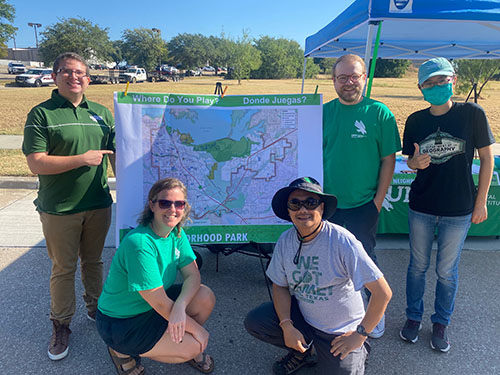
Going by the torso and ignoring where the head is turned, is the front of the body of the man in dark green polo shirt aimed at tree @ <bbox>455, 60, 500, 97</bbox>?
no

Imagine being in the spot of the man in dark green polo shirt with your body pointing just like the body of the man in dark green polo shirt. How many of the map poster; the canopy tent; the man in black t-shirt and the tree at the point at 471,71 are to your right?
0

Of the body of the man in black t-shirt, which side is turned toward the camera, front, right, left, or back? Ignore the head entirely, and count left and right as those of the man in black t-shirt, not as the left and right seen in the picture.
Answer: front

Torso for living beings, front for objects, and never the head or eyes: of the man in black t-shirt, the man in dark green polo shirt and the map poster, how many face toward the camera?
3

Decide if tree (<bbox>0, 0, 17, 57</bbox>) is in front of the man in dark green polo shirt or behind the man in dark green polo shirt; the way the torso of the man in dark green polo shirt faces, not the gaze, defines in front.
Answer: behind

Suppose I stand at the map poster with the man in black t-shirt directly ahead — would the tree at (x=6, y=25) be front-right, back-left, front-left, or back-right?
back-left

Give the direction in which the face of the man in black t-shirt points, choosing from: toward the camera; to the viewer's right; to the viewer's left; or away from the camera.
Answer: toward the camera

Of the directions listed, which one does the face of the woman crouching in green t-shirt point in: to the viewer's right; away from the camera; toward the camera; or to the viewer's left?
toward the camera

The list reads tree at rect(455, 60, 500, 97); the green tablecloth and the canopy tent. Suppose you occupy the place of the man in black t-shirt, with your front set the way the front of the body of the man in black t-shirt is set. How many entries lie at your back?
3

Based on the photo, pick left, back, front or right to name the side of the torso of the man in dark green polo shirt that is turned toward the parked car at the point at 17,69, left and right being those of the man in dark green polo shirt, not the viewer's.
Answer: back

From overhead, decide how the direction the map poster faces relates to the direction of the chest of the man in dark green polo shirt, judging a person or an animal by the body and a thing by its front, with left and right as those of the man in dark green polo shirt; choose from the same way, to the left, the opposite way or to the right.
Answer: the same way

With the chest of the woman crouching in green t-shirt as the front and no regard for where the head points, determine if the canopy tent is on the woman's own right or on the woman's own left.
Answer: on the woman's own left

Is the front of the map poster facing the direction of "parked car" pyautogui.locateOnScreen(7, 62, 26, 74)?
no

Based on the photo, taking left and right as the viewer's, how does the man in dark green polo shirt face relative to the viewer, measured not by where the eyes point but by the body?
facing the viewer

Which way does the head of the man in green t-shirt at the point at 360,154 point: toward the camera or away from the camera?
toward the camera

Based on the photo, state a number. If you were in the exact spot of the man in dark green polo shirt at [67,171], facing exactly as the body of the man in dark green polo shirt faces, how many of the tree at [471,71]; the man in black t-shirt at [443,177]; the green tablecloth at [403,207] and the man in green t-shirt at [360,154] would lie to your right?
0

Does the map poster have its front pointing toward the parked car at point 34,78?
no
